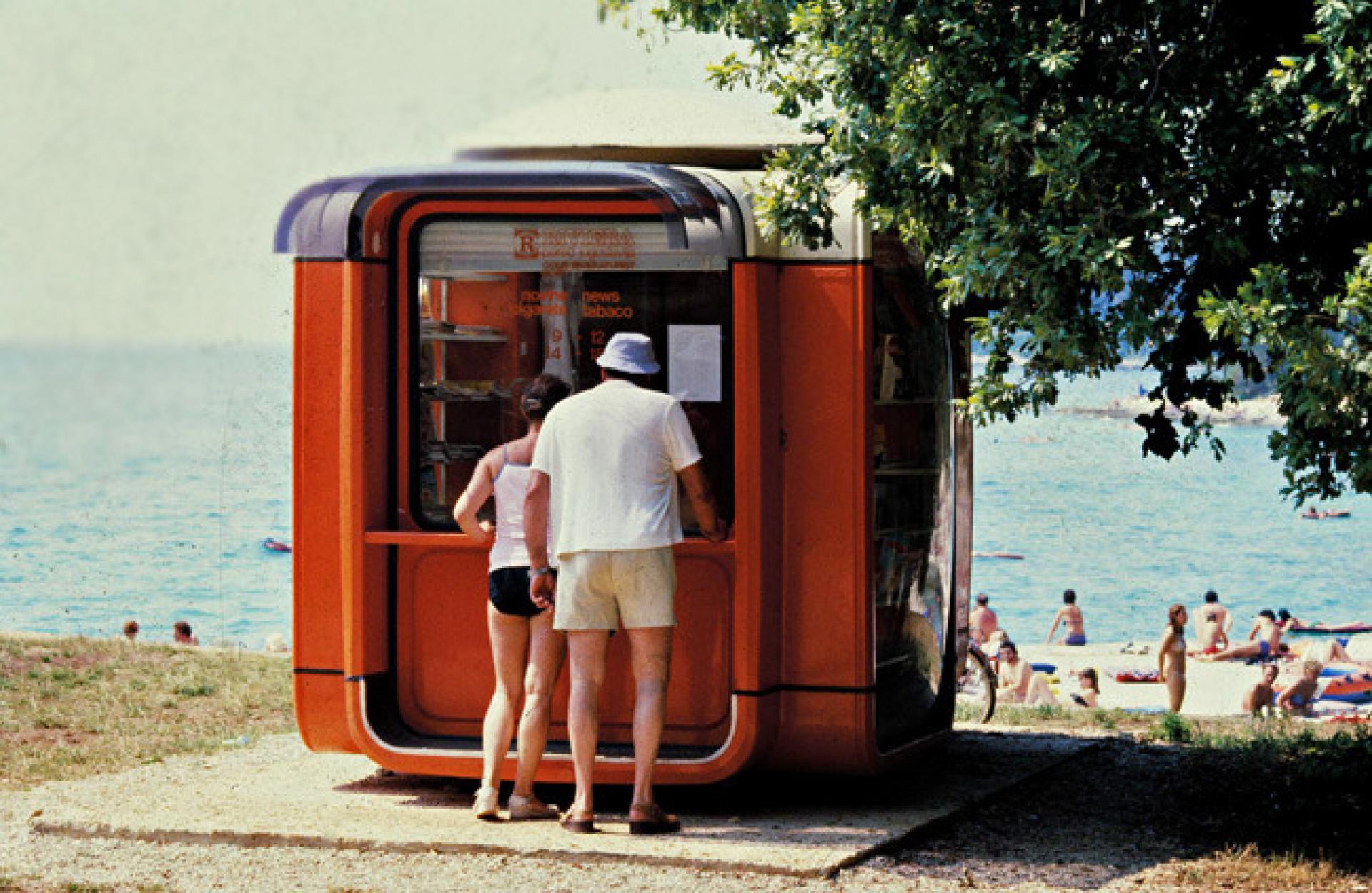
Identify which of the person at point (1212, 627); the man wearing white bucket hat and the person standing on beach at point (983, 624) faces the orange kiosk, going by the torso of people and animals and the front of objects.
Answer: the man wearing white bucket hat

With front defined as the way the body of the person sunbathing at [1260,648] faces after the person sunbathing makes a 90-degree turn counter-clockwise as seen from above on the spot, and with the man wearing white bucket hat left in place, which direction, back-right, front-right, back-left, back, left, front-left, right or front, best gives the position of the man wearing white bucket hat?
front

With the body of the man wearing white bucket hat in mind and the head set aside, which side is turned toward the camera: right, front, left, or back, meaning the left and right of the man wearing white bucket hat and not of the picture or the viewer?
back

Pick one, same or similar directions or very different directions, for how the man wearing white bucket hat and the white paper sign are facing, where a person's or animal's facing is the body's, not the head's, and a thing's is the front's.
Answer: very different directions

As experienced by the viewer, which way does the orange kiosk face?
facing the viewer

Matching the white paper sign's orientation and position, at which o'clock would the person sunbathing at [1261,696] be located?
The person sunbathing is roughly at 7 o'clock from the white paper sign.

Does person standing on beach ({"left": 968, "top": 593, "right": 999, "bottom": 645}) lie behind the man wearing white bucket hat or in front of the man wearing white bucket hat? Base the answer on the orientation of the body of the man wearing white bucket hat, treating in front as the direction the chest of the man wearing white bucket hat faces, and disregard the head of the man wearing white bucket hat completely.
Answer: in front

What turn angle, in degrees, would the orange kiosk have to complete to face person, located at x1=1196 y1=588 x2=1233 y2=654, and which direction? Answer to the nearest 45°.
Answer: approximately 135° to its left

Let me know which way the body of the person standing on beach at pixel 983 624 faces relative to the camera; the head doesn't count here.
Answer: away from the camera

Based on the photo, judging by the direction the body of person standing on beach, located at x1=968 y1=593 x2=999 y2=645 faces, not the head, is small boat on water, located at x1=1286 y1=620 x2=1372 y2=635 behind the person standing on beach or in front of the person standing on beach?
in front

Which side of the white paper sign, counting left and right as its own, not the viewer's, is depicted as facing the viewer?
front
